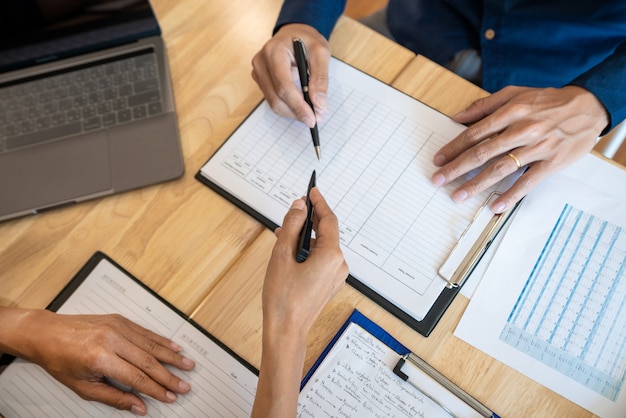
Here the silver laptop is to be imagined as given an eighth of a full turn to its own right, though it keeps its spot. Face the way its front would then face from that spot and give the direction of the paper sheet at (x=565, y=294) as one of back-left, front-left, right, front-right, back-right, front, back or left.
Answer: left

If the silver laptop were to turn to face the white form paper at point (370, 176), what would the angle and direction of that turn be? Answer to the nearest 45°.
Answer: approximately 45° to its left

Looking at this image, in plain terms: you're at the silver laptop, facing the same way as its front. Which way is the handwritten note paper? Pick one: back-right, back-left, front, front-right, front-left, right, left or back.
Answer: front-left

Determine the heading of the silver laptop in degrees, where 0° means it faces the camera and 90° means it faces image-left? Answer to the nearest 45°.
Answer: approximately 0°

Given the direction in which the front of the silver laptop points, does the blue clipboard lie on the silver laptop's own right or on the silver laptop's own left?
on the silver laptop's own left
